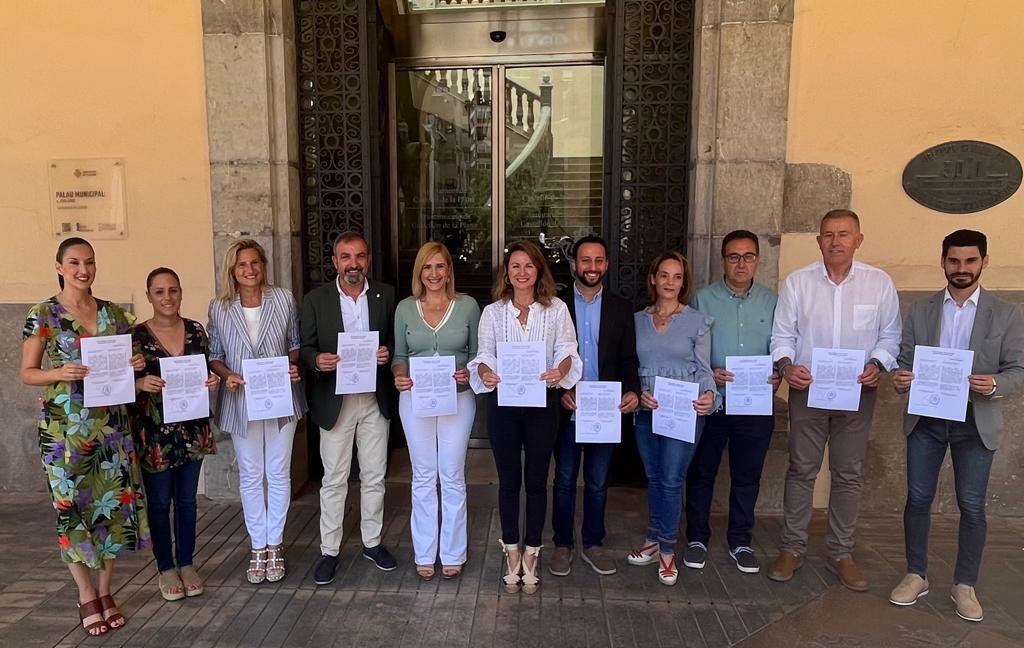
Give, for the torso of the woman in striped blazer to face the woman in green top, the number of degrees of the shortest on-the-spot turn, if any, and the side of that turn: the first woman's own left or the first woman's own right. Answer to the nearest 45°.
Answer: approximately 90° to the first woman's own left

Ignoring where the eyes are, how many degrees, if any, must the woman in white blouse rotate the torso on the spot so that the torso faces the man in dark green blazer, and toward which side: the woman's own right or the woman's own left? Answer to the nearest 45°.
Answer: approximately 90° to the woman's own right

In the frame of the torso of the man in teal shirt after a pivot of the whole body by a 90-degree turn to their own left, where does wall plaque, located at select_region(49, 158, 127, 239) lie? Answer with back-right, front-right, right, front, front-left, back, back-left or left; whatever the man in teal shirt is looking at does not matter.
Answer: back

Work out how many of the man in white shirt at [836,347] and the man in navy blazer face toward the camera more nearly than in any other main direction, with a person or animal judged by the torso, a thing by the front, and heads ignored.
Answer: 2

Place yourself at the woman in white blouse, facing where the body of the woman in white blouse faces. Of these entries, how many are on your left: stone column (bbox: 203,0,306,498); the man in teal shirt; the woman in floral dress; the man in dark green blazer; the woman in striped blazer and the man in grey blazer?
2

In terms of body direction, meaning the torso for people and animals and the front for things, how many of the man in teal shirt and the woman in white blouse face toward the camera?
2

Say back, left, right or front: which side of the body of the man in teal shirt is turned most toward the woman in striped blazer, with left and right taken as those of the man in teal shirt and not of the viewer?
right

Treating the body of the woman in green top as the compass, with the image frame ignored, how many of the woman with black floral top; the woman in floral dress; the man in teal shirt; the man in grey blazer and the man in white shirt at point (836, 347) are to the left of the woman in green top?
3

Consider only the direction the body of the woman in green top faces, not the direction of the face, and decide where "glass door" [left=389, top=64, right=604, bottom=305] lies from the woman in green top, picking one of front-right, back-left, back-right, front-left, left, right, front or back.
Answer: back
